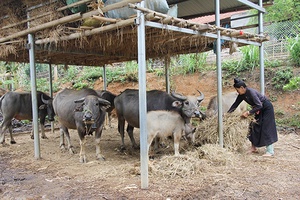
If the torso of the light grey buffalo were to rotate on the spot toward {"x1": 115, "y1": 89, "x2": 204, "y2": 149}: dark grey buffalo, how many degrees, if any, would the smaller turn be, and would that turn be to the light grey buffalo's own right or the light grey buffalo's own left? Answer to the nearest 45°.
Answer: approximately 90° to the light grey buffalo's own left

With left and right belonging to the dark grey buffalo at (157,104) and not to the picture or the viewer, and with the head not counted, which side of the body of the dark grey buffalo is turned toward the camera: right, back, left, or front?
right

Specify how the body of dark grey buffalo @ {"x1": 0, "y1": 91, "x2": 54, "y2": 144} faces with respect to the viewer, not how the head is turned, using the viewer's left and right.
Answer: facing to the right of the viewer

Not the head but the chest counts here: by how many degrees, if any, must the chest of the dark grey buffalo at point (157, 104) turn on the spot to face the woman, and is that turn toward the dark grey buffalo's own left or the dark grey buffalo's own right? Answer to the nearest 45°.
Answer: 0° — it already faces them

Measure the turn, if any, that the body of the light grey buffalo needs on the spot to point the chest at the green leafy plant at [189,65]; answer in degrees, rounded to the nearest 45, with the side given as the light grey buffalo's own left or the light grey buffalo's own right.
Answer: approximately 90° to the light grey buffalo's own left

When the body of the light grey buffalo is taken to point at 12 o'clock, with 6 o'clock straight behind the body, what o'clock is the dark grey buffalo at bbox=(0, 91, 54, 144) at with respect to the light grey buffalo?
The dark grey buffalo is roughly at 7 o'clock from the light grey buffalo.

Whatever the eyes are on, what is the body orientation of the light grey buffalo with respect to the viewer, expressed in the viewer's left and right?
facing to the right of the viewer

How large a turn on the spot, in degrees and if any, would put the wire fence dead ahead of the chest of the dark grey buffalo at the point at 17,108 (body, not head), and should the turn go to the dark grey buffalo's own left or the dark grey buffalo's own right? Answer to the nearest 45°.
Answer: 0° — it already faces it

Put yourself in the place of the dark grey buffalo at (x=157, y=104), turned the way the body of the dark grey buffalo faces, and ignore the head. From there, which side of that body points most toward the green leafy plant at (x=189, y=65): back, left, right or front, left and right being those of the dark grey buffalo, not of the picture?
left

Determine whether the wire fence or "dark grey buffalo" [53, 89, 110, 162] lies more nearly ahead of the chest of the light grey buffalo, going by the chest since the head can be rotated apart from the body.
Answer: the wire fence
